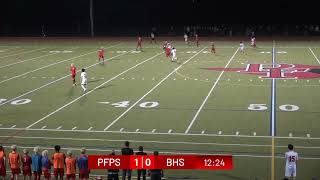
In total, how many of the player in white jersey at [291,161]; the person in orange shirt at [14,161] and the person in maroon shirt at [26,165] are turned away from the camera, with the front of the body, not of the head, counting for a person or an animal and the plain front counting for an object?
3

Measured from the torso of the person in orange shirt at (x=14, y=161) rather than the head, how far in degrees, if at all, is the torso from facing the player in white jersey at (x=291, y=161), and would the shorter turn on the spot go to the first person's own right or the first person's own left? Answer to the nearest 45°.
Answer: approximately 90° to the first person's own right

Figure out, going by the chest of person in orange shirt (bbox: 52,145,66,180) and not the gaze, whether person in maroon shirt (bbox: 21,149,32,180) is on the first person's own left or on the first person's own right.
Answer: on the first person's own left

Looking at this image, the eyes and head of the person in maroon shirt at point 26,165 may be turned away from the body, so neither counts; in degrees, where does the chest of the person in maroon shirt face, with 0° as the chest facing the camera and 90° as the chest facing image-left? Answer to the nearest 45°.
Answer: approximately 180°

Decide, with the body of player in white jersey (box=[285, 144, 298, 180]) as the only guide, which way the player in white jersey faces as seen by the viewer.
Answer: away from the camera

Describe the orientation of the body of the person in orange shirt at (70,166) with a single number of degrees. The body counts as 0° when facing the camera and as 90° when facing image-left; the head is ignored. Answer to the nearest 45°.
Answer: approximately 180°

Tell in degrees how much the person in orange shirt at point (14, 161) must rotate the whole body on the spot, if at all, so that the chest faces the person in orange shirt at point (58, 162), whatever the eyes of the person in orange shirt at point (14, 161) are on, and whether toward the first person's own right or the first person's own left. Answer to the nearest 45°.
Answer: approximately 135° to the first person's own right

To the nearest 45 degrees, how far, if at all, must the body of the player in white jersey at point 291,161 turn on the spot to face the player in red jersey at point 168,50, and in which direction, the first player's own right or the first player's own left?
0° — they already face them

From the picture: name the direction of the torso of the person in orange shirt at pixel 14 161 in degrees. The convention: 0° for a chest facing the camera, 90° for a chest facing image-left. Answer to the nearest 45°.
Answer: approximately 180°

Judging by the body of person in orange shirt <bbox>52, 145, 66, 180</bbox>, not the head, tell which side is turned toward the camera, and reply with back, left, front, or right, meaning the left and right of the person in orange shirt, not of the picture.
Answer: back
